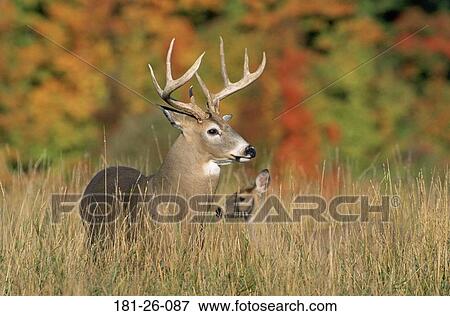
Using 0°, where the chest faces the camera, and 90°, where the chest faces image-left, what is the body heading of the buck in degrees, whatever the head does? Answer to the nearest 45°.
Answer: approximately 270°
